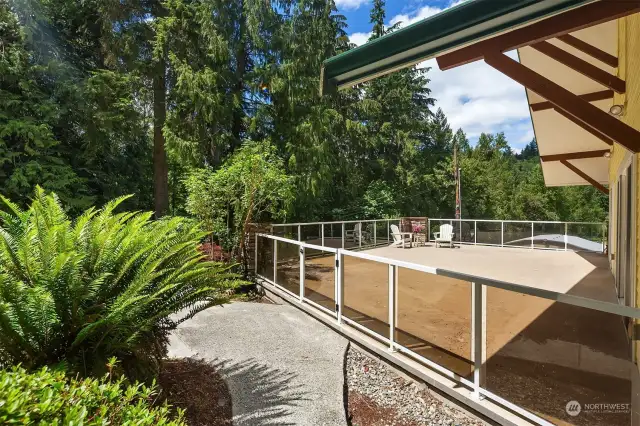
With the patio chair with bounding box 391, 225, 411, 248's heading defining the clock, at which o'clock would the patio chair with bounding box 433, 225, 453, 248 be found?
the patio chair with bounding box 433, 225, 453, 248 is roughly at 10 o'clock from the patio chair with bounding box 391, 225, 411, 248.

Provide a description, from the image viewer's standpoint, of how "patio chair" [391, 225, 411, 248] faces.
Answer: facing the viewer and to the right of the viewer

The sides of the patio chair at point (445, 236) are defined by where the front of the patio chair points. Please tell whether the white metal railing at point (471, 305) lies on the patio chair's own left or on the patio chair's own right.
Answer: on the patio chair's own left

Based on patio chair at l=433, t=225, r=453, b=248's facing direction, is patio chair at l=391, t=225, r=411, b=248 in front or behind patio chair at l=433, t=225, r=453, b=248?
in front

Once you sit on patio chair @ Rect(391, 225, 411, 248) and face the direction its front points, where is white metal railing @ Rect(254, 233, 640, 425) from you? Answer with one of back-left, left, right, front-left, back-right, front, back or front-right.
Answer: front-right

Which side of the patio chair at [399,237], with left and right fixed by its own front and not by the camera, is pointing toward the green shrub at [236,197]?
right

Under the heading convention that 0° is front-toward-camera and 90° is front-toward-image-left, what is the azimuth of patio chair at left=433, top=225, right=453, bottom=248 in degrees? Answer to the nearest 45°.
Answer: approximately 45°

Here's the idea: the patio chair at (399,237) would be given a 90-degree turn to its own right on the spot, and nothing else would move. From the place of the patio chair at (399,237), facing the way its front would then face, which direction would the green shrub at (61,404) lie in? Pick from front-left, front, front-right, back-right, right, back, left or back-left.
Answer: front-left

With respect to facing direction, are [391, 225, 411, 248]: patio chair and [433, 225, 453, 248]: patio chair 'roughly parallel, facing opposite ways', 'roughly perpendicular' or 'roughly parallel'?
roughly perpendicular

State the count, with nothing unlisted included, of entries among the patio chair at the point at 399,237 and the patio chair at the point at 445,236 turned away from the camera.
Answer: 0

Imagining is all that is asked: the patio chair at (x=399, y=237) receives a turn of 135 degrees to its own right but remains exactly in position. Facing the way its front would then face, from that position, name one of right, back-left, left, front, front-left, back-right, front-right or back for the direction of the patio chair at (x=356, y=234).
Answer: front-left

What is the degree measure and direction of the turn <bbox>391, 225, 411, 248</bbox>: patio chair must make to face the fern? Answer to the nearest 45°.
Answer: approximately 45° to its right

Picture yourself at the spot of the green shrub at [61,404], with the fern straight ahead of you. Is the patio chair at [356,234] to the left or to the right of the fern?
right
